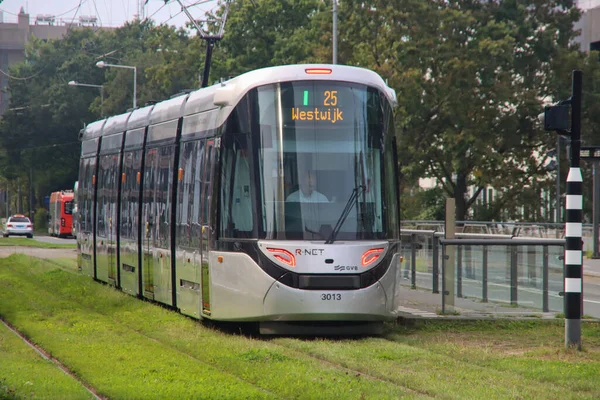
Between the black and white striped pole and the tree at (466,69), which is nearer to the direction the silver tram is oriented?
the black and white striped pole

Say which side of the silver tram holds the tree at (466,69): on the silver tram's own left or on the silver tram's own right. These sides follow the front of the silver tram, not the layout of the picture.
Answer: on the silver tram's own left

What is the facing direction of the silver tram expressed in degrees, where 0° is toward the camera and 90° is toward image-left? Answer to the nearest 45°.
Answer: approximately 315°

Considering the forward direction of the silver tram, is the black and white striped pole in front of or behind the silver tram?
in front

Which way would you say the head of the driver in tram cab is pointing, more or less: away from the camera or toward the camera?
toward the camera
